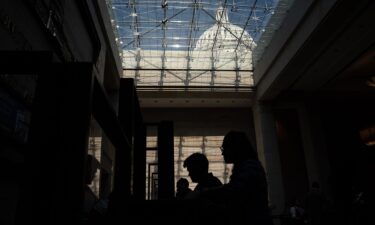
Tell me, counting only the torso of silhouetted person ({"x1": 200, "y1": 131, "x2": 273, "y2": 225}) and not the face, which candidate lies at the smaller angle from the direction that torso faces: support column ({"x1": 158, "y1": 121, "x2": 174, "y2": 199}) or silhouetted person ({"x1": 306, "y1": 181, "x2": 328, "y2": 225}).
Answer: the support column

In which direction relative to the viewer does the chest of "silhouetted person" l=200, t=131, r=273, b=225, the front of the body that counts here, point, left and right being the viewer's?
facing to the left of the viewer

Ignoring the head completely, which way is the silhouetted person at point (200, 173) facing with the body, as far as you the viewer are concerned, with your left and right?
facing to the left of the viewer

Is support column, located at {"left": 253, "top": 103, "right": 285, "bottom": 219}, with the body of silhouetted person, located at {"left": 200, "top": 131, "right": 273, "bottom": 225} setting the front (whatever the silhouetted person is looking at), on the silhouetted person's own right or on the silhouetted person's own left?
on the silhouetted person's own right
